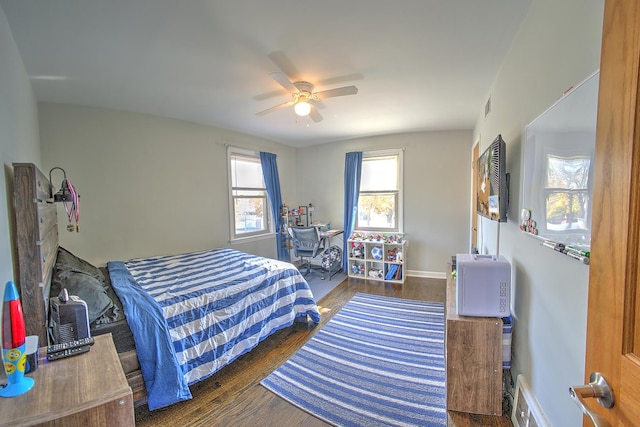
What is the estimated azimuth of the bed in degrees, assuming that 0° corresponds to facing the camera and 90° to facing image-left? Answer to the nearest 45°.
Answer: approximately 225°

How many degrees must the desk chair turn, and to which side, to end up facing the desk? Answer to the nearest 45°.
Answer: approximately 45° to its right

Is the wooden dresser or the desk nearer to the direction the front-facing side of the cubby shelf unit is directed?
the wooden dresser

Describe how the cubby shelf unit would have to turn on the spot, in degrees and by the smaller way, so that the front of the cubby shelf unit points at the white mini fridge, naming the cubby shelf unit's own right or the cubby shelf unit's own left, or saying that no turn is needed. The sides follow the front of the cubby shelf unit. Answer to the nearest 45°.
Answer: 0° — it already faces it

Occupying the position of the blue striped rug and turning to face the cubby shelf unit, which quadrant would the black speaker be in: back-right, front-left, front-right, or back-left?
back-left

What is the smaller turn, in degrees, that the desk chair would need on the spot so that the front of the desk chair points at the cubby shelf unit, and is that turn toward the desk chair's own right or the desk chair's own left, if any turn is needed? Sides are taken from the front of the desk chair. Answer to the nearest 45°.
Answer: approximately 90° to the desk chair's own right

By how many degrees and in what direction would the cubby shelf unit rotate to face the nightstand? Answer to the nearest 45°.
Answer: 0° — it already faces it

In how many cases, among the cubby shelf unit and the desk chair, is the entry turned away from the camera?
1

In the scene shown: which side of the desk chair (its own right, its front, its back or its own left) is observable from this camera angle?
back
